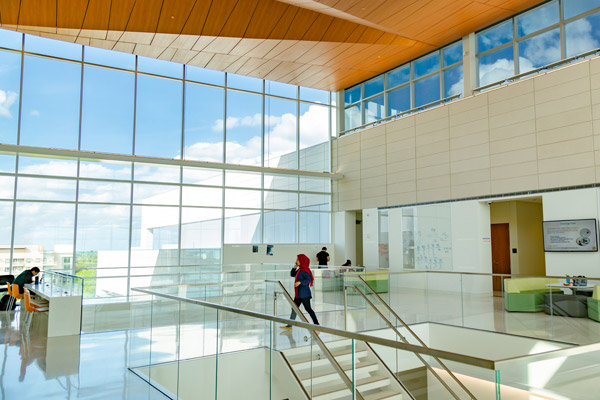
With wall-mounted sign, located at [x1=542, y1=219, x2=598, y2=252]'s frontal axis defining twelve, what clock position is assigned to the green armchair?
The green armchair is roughly at 12 o'clock from the wall-mounted sign.

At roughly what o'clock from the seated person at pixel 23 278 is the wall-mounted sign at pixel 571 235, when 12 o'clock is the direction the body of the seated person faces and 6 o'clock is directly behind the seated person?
The wall-mounted sign is roughly at 1 o'clock from the seated person.

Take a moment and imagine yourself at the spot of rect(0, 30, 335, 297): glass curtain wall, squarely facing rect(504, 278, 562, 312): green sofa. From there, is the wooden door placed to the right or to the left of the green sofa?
left

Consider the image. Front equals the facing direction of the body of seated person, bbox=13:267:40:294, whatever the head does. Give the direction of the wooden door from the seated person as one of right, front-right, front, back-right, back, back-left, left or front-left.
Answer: front

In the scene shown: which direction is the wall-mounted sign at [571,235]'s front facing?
toward the camera

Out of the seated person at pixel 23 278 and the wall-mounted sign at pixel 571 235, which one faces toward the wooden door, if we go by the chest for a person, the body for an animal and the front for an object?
the seated person

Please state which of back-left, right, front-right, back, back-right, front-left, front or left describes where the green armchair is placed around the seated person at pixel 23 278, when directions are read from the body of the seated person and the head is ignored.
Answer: front-right

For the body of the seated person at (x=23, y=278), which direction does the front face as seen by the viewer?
to the viewer's right

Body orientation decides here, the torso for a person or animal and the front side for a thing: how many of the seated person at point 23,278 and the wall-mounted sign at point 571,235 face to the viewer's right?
1

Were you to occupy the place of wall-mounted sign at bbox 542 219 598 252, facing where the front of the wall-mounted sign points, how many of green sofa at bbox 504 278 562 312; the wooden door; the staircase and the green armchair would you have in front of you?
3
